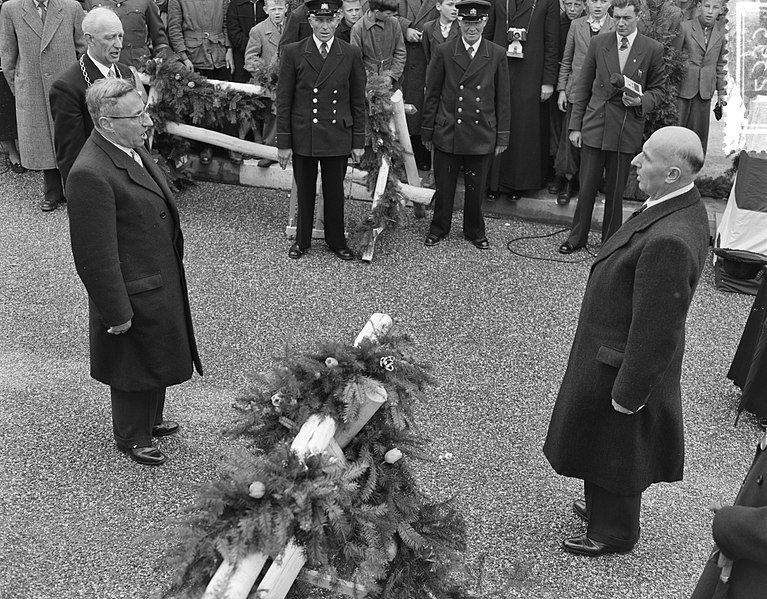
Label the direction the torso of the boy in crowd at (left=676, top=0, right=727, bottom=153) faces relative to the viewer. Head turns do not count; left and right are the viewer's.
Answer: facing the viewer

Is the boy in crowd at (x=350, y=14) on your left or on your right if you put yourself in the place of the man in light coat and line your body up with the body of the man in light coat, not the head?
on your left

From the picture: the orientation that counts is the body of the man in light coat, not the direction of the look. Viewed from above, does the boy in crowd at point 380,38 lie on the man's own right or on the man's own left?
on the man's own left

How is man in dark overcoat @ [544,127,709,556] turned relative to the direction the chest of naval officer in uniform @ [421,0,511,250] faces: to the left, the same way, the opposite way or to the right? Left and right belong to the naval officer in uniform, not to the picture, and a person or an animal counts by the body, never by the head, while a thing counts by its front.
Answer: to the right

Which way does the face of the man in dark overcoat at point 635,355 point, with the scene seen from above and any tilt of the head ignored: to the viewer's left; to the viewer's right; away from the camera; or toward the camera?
to the viewer's left

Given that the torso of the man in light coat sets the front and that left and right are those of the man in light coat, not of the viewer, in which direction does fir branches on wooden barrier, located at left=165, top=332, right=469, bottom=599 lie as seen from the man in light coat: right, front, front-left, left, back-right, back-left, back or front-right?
front

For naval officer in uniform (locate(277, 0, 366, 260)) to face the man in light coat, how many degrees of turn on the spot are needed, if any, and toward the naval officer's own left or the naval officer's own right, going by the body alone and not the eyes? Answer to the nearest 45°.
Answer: approximately 135° to the naval officer's own right

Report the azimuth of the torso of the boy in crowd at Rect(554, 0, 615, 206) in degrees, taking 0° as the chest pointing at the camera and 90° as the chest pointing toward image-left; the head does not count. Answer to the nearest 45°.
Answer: approximately 0°

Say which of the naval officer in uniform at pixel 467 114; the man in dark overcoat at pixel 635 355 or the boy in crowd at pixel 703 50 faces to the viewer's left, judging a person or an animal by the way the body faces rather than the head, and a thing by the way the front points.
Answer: the man in dark overcoat

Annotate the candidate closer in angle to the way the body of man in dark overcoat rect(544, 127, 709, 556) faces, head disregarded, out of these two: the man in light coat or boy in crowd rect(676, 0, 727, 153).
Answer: the man in light coat

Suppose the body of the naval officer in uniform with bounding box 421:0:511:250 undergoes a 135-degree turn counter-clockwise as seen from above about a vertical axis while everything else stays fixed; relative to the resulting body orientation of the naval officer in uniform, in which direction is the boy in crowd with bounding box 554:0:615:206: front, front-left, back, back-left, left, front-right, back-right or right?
front

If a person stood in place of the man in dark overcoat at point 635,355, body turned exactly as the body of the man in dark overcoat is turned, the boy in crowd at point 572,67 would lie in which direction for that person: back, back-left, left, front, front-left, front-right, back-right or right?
right

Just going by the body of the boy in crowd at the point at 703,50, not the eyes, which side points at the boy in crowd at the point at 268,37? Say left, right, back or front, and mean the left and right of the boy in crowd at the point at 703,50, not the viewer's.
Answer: right

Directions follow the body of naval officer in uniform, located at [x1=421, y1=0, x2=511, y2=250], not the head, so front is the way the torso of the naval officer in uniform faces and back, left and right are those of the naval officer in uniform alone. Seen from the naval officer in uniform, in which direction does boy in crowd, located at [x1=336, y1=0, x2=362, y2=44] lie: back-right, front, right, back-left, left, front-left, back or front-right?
back-right

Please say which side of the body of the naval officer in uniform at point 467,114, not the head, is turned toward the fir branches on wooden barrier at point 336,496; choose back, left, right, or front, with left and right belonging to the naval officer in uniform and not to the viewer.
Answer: front
